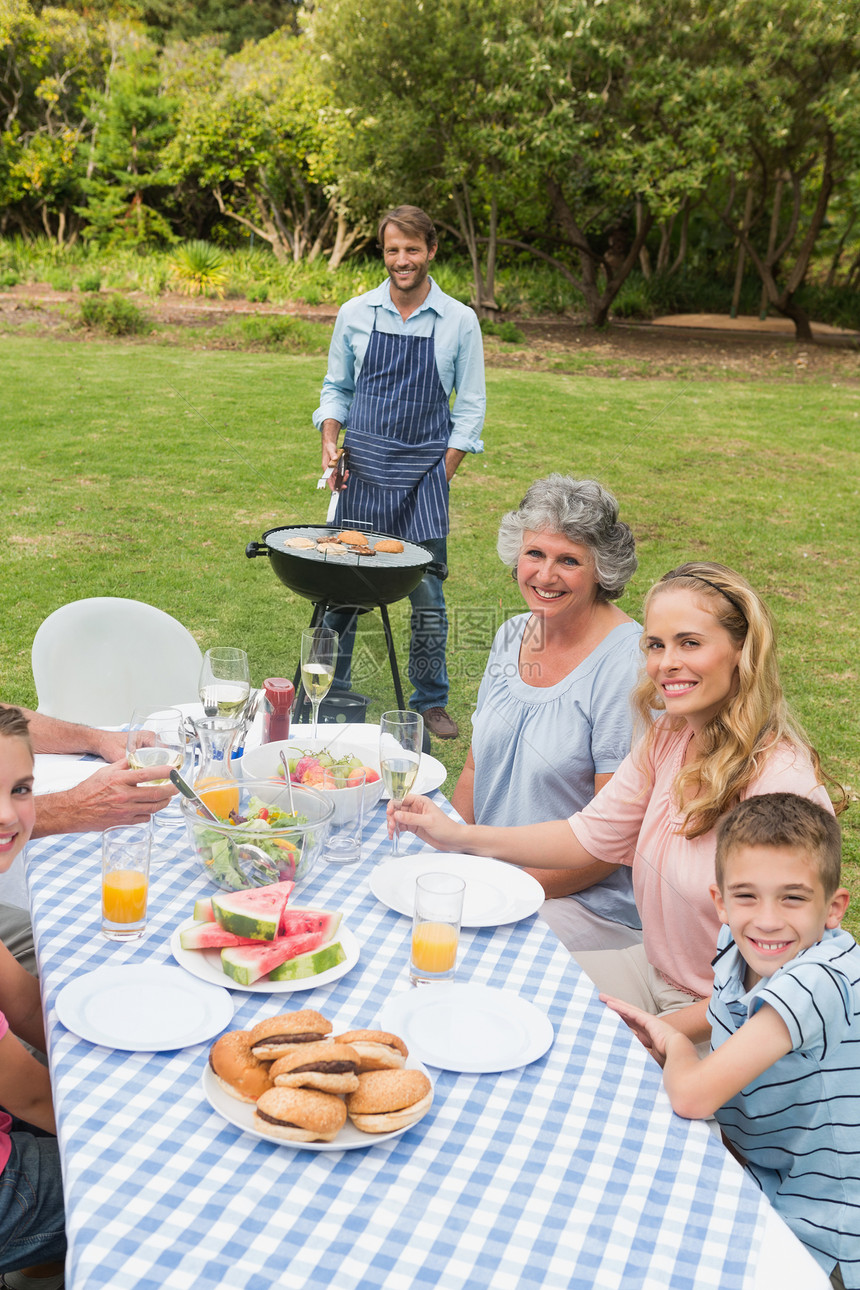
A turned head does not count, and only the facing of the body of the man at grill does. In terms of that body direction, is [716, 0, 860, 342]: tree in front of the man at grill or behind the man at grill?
behind

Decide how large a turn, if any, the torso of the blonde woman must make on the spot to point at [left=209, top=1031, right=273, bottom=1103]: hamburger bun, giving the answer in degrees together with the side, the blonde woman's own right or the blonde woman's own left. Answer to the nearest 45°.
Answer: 0° — they already face it

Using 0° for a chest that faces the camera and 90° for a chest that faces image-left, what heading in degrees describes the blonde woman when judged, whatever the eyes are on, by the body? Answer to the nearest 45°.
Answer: approximately 45°

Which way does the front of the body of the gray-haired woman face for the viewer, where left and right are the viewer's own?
facing the viewer and to the left of the viewer

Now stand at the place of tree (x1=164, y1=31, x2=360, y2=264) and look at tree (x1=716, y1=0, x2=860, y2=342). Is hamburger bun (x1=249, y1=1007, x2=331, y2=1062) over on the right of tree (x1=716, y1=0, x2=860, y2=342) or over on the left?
right

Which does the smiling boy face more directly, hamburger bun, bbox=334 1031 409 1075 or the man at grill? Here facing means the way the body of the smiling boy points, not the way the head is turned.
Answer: the hamburger bun

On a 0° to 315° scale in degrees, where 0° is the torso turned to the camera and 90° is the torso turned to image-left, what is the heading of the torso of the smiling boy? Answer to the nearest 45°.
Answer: approximately 45°

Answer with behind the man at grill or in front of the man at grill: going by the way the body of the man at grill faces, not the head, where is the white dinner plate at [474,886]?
in front

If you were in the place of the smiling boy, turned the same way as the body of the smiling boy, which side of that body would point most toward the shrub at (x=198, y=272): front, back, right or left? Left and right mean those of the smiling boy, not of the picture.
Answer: right

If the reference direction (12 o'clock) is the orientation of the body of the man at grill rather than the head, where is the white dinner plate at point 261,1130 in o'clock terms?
The white dinner plate is roughly at 12 o'clock from the man at grill.

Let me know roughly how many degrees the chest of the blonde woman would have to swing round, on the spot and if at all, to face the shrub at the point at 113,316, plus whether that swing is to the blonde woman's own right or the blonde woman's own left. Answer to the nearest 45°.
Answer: approximately 90° to the blonde woman's own right

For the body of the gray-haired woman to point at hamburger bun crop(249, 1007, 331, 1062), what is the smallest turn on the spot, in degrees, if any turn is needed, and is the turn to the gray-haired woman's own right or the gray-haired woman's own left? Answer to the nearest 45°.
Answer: approximately 45° to the gray-haired woman's own left
